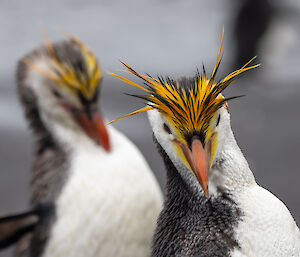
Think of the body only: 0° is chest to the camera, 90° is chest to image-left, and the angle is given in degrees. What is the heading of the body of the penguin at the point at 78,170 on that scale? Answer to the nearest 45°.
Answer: approximately 315°

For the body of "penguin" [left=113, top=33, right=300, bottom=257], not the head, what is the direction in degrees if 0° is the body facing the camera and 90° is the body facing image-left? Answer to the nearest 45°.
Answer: approximately 315°
